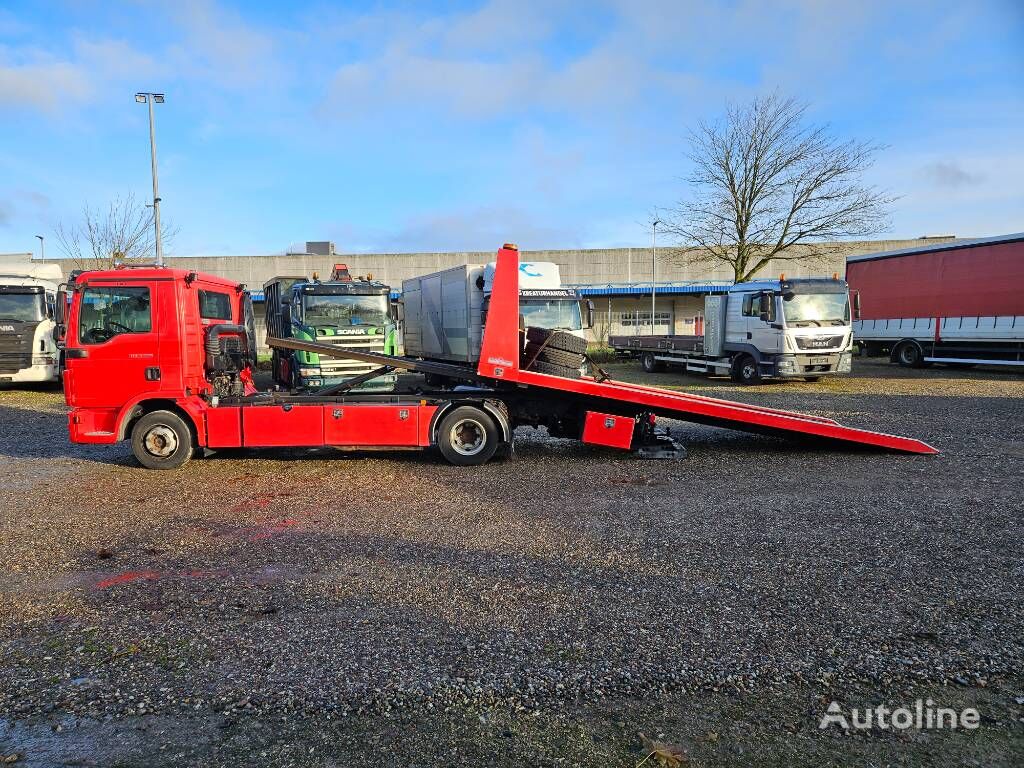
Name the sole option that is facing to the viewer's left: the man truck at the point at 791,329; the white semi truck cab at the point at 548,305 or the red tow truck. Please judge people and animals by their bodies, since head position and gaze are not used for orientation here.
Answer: the red tow truck

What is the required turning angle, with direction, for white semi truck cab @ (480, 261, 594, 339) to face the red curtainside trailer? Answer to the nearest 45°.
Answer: approximately 45° to its left

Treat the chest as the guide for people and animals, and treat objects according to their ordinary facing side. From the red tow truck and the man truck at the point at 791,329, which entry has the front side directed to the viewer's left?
the red tow truck

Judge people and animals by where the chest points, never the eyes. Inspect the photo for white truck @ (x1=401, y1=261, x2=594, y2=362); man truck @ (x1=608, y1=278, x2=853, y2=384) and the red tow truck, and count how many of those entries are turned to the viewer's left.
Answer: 1

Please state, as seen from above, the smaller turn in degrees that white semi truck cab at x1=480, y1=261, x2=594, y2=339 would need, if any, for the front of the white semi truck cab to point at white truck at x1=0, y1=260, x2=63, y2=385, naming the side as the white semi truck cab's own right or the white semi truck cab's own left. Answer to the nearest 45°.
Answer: approximately 135° to the white semi truck cab's own right

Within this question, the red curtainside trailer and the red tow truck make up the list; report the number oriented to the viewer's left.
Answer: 1

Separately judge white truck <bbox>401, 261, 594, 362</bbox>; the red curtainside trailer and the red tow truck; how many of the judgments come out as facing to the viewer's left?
1

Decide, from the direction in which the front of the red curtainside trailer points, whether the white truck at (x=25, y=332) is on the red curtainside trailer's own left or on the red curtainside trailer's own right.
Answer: on the red curtainside trailer's own right

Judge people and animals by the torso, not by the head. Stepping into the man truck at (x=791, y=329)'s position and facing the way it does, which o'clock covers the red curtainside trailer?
The red curtainside trailer is roughly at 9 o'clock from the man truck.

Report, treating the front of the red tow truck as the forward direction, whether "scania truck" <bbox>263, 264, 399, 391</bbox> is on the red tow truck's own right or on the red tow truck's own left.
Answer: on the red tow truck's own right
